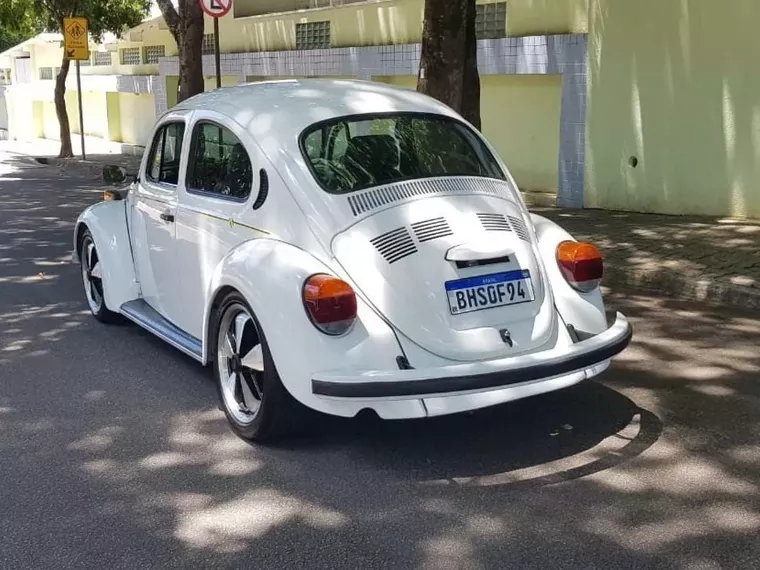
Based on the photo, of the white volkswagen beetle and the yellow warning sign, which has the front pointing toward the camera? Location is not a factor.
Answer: the yellow warning sign

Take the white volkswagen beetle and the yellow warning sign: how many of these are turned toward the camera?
1

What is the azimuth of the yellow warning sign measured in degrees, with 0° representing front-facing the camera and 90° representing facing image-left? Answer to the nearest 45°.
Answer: approximately 0°

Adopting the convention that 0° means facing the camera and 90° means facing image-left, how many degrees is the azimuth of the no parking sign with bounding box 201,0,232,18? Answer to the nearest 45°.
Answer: approximately 0°

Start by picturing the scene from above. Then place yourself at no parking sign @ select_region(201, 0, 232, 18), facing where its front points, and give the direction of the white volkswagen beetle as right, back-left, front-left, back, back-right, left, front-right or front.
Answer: front

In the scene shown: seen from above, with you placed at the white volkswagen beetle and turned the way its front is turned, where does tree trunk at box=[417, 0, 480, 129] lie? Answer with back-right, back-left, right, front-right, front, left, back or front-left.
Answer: front-right

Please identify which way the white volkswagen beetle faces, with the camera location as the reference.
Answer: facing away from the viewer and to the left of the viewer

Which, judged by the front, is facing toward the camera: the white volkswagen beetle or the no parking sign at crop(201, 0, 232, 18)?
the no parking sign

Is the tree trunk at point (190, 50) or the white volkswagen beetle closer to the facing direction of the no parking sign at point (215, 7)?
the white volkswagen beetle

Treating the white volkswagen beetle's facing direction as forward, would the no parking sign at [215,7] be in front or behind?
in front

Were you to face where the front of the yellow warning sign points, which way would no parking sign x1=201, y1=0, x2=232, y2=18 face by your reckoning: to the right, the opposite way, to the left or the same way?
the same way

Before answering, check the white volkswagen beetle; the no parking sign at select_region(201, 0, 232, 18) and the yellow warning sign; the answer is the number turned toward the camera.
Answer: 2

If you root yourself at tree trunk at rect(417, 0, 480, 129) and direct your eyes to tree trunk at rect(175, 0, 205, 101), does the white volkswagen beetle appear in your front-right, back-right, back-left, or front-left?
back-left
